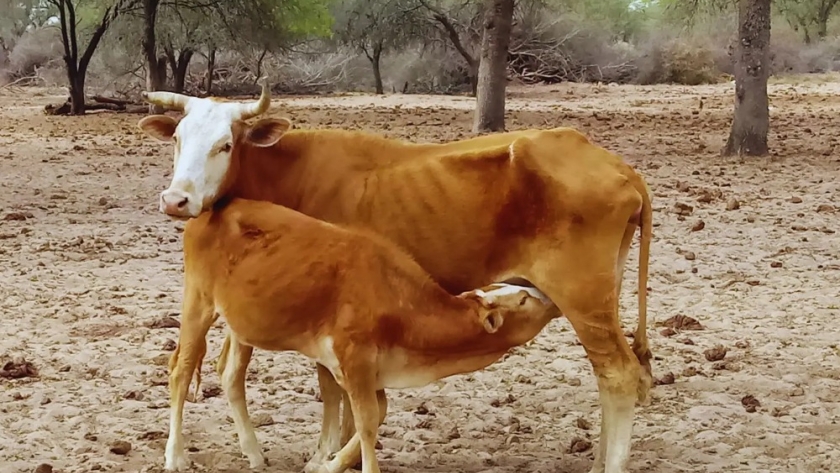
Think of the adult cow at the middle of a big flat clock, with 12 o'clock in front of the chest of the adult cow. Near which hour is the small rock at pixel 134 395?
The small rock is roughly at 1 o'clock from the adult cow.

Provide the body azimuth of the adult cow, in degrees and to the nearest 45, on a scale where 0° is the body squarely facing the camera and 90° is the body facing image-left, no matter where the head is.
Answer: approximately 90°

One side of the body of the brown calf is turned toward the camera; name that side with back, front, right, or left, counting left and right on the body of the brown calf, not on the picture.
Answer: right

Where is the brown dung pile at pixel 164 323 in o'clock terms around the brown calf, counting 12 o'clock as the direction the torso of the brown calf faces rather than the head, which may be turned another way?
The brown dung pile is roughly at 8 o'clock from the brown calf.

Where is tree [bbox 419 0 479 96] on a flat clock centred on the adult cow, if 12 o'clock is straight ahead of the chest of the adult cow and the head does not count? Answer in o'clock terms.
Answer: The tree is roughly at 3 o'clock from the adult cow.

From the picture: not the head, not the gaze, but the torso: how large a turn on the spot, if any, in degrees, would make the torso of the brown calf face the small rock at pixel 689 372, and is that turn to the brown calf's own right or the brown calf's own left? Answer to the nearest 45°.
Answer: approximately 45° to the brown calf's own left

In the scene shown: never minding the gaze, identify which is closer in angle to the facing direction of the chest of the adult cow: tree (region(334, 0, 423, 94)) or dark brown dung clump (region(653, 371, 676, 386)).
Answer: the tree

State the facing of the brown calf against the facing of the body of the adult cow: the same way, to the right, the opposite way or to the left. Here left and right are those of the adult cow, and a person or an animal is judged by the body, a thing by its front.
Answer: the opposite way

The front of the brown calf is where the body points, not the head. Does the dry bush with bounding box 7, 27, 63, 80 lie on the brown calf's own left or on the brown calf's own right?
on the brown calf's own left

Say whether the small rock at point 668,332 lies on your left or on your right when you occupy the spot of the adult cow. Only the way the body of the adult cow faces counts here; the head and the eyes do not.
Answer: on your right

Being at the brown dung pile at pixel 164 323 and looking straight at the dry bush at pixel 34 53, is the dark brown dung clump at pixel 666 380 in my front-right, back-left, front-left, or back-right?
back-right

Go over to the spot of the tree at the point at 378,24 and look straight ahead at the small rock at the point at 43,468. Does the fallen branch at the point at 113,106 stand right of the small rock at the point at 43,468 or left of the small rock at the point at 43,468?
right
